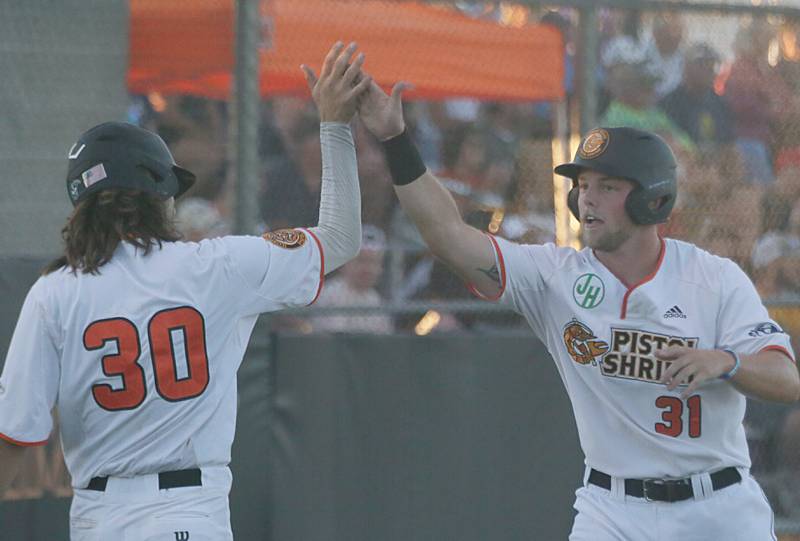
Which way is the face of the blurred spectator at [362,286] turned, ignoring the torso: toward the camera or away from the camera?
toward the camera

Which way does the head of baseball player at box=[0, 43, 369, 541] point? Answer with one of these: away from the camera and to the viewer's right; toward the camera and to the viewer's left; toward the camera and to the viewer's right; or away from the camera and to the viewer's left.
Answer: away from the camera and to the viewer's right

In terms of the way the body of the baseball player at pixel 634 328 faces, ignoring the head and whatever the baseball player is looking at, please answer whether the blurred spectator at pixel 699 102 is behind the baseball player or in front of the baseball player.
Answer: behind

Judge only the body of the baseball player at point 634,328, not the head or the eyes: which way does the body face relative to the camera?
toward the camera

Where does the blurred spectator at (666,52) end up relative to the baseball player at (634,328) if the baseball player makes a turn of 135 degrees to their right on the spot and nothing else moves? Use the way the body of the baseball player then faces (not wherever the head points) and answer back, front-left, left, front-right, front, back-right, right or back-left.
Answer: front-right

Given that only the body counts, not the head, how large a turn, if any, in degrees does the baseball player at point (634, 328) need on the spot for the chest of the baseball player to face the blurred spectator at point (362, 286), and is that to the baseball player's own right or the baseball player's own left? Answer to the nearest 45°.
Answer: approximately 135° to the baseball player's own right

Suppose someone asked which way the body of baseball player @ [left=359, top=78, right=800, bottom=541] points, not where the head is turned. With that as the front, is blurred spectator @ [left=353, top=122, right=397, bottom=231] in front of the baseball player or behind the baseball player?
behind

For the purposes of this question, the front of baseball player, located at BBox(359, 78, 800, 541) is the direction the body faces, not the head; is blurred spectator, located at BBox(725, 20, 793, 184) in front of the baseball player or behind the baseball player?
behind

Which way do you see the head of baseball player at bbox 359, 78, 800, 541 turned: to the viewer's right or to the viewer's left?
to the viewer's left

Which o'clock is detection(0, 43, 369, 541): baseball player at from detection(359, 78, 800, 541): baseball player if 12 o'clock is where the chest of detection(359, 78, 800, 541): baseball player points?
detection(0, 43, 369, 541): baseball player is roughly at 2 o'clock from detection(359, 78, 800, 541): baseball player.

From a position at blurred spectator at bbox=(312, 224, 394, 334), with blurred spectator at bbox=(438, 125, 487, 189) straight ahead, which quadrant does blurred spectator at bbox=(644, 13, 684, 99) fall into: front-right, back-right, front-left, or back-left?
front-right

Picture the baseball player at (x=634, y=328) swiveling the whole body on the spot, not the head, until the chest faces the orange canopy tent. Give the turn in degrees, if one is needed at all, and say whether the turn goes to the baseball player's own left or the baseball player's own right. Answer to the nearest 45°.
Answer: approximately 135° to the baseball player's own right

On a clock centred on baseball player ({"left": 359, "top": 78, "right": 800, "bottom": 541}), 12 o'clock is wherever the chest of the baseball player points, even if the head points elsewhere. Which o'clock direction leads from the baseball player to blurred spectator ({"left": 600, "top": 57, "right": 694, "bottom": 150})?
The blurred spectator is roughly at 6 o'clock from the baseball player.
